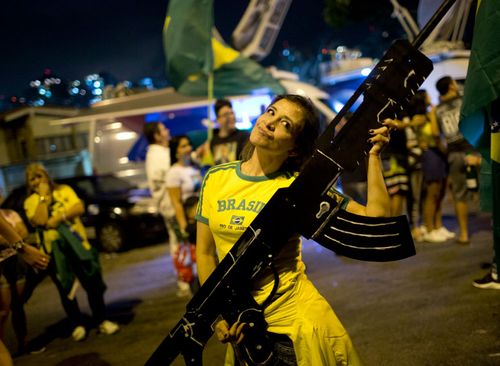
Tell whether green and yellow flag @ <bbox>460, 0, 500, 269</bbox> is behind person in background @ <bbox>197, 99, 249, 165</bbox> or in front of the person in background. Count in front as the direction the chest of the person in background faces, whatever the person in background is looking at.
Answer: in front

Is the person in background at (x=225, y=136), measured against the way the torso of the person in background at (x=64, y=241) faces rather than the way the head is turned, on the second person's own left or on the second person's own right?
on the second person's own left

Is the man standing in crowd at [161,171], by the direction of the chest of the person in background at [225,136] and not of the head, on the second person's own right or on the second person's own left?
on the second person's own right

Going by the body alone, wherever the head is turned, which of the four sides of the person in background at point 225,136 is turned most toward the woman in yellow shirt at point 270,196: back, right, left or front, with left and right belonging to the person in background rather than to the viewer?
front
